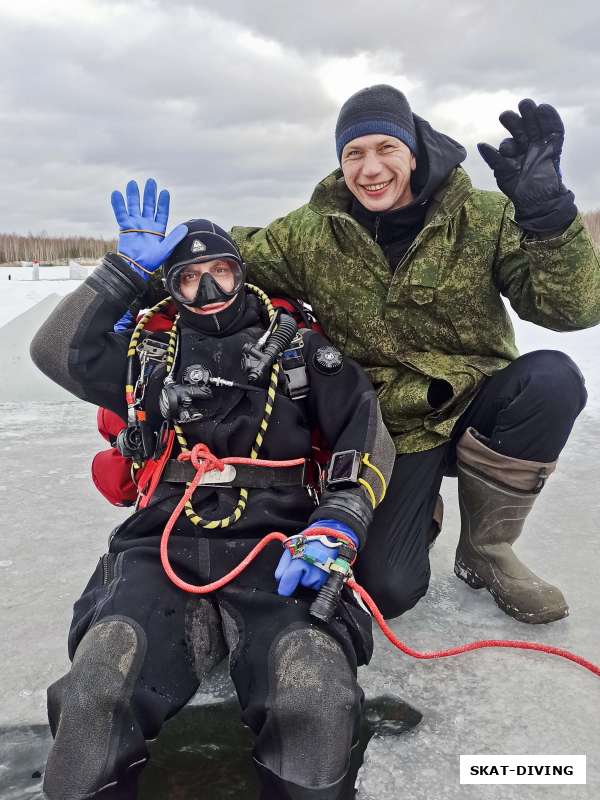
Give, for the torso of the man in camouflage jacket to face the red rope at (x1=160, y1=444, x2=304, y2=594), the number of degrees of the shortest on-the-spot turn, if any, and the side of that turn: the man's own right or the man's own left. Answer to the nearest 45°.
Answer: approximately 45° to the man's own right

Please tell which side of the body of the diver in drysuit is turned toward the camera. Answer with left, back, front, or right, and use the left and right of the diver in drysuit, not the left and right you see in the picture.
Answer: front

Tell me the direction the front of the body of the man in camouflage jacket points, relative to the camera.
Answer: toward the camera

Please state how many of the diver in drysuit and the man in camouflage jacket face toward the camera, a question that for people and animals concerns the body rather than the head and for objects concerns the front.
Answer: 2

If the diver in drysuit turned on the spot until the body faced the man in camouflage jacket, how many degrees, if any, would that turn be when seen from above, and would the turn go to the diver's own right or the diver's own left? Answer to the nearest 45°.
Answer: approximately 135° to the diver's own left

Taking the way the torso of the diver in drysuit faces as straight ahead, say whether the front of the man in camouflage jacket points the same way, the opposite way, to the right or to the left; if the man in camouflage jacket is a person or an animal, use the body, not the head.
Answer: the same way
